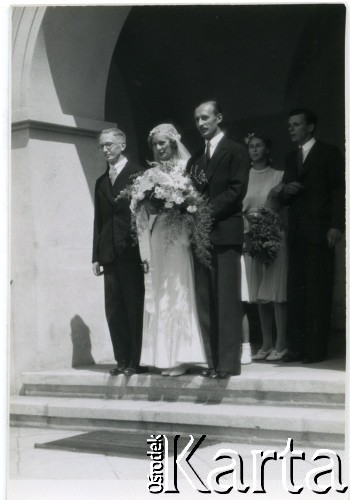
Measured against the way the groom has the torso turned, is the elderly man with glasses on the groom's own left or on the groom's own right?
on the groom's own right

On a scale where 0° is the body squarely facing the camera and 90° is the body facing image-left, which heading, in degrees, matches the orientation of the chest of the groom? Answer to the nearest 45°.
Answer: approximately 45°
